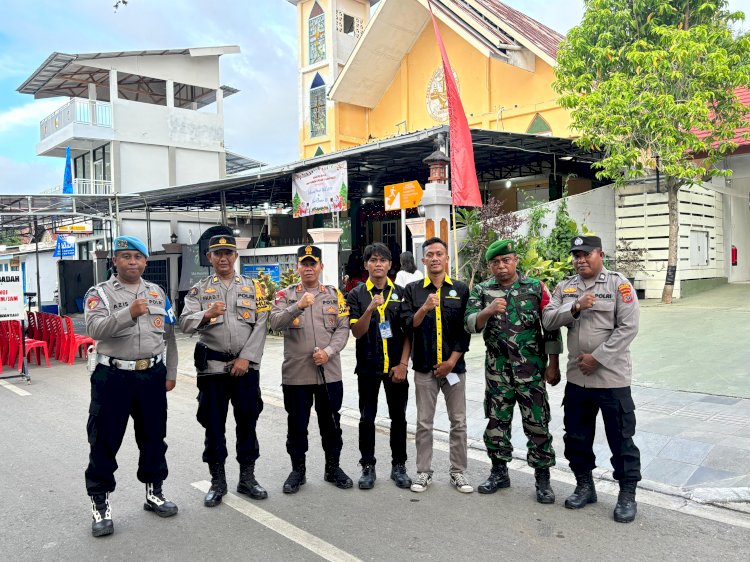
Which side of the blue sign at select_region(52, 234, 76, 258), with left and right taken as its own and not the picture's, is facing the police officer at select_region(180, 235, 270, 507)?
front

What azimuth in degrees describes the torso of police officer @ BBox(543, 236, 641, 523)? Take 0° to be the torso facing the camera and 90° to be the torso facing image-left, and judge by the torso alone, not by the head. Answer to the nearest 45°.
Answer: approximately 45°

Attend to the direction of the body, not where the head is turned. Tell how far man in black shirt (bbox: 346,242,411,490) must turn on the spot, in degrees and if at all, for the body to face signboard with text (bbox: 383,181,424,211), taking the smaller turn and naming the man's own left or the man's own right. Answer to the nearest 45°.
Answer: approximately 180°

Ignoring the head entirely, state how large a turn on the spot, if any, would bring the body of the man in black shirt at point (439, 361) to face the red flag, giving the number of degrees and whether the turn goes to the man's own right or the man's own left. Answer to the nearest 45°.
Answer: approximately 180°

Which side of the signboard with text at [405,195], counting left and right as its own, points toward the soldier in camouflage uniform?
front

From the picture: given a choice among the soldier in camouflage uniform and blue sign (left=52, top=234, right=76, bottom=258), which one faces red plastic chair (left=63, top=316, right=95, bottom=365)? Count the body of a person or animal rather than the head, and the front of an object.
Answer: the blue sign

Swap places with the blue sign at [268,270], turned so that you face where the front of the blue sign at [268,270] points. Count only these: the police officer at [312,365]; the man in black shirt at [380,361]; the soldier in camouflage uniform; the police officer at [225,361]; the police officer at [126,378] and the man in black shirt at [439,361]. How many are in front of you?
6

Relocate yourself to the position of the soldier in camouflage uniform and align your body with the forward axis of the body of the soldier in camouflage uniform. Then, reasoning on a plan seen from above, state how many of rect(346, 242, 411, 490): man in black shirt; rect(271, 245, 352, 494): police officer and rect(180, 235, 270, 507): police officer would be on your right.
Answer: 3

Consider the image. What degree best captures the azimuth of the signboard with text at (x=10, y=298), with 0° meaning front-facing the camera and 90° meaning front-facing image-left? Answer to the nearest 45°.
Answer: approximately 0°

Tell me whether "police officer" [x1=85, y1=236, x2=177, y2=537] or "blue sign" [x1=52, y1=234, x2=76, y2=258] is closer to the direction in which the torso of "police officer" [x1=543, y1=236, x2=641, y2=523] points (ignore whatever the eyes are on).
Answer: the police officer

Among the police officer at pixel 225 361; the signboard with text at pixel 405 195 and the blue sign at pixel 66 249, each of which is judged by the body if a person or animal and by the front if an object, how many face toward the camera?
3

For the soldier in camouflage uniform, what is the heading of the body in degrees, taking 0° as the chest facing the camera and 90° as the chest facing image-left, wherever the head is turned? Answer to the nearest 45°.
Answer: approximately 0°
